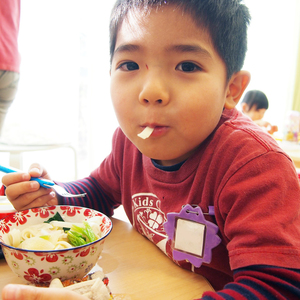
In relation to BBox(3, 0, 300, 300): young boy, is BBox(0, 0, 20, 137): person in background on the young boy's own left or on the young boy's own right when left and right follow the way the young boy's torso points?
on the young boy's own right

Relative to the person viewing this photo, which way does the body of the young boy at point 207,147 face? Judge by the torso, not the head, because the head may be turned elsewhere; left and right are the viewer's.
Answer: facing the viewer and to the left of the viewer

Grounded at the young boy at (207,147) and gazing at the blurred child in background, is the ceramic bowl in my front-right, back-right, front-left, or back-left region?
back-left
